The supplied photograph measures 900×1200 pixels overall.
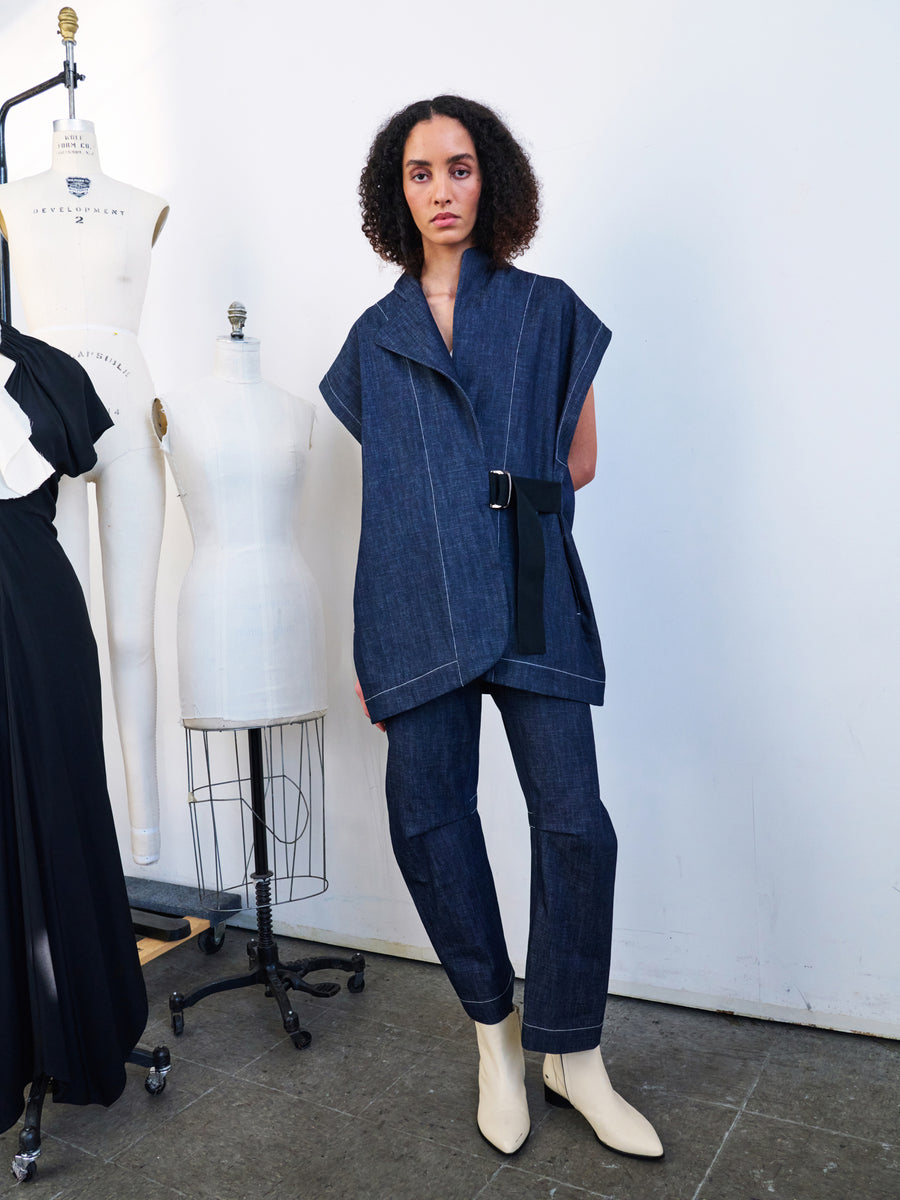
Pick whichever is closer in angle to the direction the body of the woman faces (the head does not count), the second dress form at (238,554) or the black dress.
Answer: the black dress

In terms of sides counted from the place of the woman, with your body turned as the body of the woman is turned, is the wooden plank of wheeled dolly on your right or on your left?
on your right

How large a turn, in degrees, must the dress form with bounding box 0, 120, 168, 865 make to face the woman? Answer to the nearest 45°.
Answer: approximately 45° to its left

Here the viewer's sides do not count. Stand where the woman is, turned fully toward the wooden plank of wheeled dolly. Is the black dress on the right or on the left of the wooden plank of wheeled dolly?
left

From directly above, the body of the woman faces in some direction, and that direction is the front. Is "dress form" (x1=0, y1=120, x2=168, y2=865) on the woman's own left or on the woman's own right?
on the woman's own right

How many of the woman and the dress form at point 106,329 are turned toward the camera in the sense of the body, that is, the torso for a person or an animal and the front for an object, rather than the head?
2

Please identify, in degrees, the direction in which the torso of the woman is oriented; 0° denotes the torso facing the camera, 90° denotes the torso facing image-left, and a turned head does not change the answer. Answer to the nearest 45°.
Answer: approximately 0°

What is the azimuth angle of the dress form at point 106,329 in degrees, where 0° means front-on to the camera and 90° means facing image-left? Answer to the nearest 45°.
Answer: approximately 0°

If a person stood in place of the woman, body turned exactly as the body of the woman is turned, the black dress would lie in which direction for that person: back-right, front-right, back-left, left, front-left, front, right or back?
right
